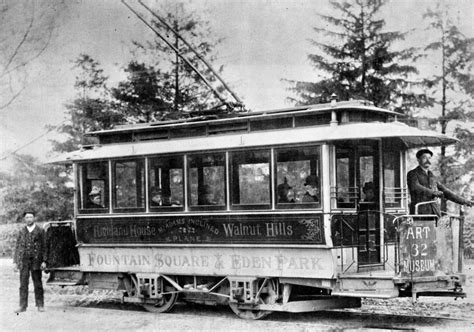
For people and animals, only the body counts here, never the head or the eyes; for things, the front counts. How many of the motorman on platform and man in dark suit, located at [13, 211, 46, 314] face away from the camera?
0

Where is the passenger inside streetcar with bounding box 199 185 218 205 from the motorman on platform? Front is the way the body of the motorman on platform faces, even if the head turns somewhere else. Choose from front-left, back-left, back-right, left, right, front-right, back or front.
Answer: back-right

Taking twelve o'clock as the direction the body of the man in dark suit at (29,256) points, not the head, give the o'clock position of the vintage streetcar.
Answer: The vintage streetcar is roughly at 10 o'clock from the man in dark suit.

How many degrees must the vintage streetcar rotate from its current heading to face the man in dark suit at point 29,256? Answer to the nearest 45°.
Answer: approximately 135° to its right

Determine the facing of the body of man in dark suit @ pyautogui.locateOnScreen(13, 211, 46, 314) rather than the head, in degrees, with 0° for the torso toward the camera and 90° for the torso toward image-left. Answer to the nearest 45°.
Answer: approximately 0°

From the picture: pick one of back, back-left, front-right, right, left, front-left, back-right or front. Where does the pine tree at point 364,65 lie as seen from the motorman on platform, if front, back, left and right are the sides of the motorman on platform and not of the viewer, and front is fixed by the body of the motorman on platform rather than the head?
back-left

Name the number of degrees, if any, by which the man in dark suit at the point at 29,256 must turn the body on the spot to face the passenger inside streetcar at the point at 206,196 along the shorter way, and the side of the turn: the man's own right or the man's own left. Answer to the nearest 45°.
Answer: approximately 45° to the man's own left
